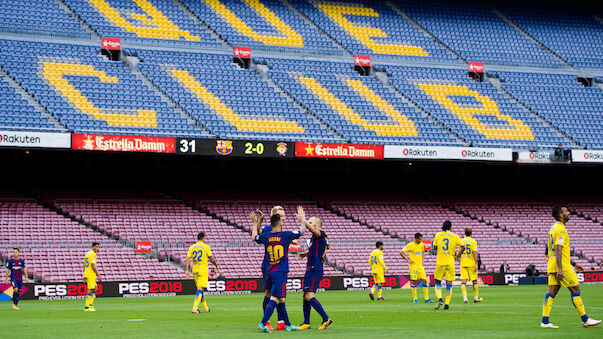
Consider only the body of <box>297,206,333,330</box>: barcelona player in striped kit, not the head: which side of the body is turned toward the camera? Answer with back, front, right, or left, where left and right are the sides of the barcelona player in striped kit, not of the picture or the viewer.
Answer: left

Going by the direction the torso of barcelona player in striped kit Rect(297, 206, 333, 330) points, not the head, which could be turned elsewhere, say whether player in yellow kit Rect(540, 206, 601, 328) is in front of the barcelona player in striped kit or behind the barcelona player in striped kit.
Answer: behind
